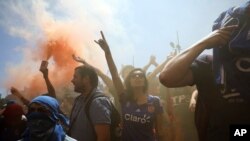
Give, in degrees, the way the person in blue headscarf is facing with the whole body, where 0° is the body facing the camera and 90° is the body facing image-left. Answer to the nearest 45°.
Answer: approximately 45°

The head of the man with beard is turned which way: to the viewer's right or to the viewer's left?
to the viewer's left

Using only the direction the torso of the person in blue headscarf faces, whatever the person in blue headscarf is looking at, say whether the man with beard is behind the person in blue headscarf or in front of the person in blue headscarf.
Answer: behind
